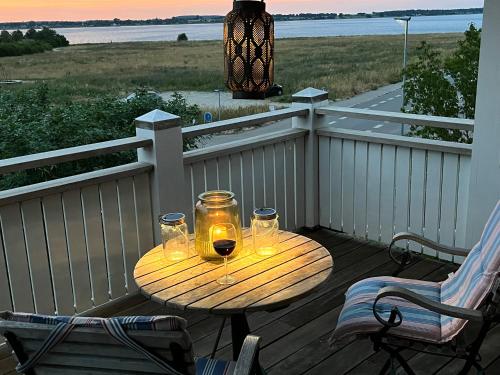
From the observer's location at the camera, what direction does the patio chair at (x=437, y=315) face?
facing to the left of the viewer

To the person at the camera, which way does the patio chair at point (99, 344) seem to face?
facing away from the viewer and to the right of the viewer

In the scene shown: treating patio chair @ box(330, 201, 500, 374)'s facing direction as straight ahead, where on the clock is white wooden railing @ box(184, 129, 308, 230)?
The white wooden railing is roughly at 2 o'clock from the patio chair.

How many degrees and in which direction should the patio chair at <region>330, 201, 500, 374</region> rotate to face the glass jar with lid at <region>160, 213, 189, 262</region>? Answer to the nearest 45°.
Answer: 0° — it already faces it

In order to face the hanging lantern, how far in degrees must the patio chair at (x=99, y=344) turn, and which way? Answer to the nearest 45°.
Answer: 0° — it already faces it

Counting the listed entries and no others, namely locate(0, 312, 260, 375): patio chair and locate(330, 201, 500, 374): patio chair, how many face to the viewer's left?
1

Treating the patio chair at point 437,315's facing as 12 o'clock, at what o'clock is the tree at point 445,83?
The tree is roughly at 3 o'clock from the patio chair.

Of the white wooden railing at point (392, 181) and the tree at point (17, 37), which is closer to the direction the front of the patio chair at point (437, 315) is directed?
the tree

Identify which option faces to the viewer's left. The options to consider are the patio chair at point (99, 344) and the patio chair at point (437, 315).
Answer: the patio chair at point (437, 315)

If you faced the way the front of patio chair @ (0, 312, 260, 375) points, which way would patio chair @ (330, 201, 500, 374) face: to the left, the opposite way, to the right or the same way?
to the left
